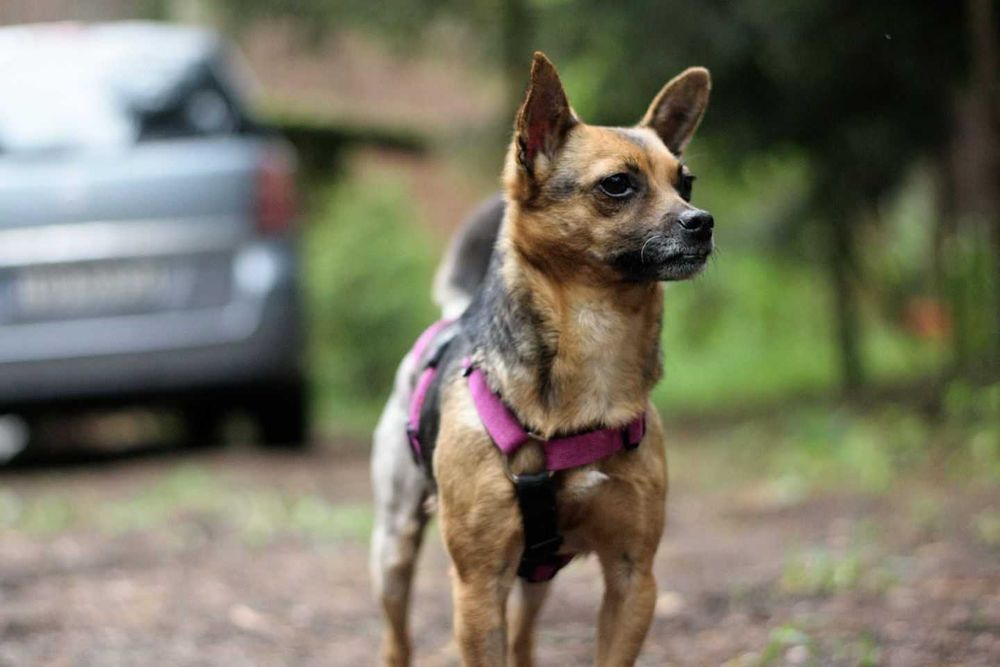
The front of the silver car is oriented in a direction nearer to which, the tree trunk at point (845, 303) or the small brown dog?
the tree trunk

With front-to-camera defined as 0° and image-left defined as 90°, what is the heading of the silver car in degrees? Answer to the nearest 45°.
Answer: approximately 180°

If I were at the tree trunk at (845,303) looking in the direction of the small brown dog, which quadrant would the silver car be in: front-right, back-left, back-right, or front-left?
front-right

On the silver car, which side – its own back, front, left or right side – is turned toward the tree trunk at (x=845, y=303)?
right

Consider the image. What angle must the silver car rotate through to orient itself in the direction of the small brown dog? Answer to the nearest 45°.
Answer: approximately 180°

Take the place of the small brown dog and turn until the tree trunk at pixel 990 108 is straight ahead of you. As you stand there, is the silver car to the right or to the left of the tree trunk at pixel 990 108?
left

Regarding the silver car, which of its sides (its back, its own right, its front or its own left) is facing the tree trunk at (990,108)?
right
